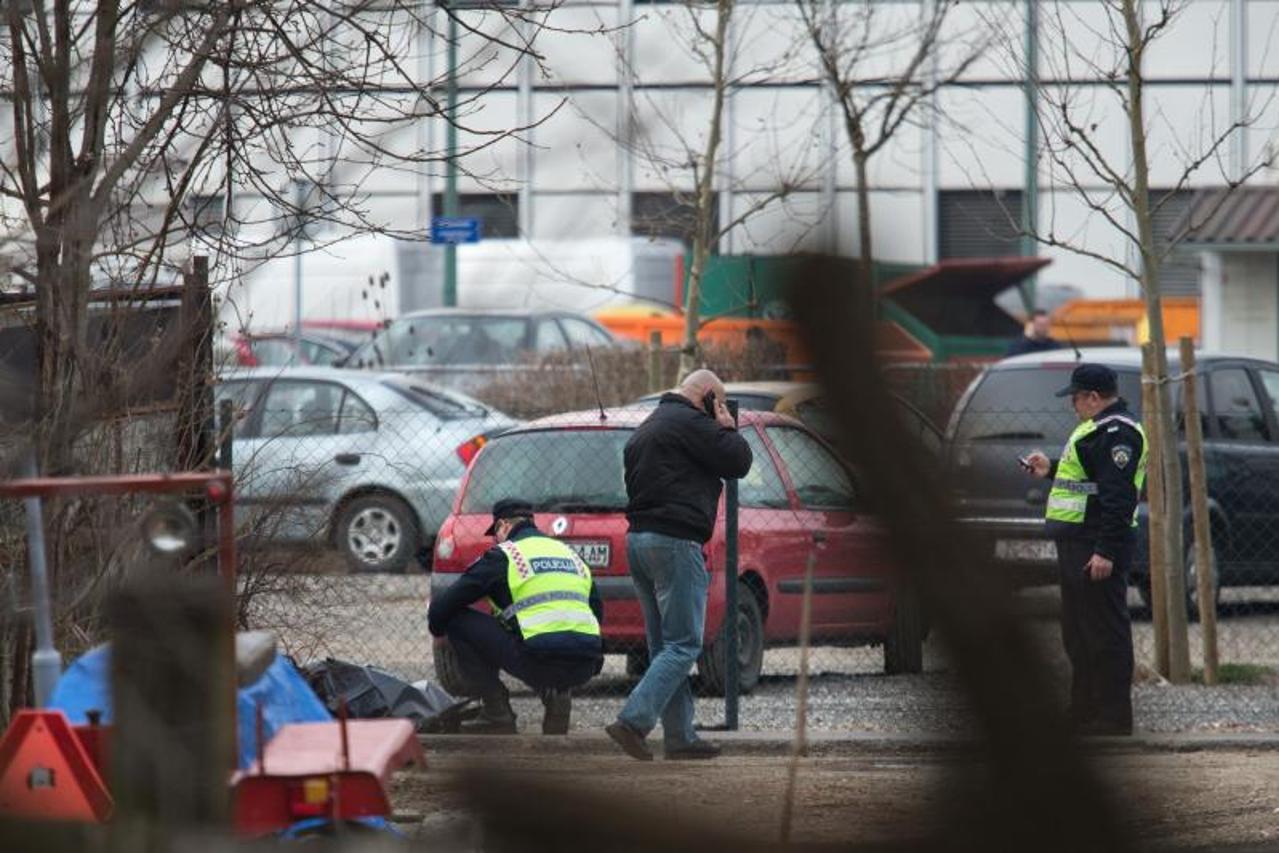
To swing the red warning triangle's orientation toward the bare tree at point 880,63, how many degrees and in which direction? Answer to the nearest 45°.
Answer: approximately 135° to its left

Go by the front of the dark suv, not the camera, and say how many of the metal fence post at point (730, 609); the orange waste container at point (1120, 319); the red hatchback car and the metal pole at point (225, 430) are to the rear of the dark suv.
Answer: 3

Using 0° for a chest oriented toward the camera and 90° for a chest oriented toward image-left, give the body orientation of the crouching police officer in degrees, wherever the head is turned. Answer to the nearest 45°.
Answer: approximately 135°

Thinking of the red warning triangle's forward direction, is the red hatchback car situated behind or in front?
behind

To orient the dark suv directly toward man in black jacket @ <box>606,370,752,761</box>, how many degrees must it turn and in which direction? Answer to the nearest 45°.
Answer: approximately 180°

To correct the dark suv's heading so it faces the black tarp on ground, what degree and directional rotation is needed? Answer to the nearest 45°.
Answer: approximately 180°

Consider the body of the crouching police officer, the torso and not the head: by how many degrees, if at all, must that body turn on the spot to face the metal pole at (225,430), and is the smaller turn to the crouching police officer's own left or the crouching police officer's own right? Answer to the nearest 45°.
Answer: approximately 90° to the crouching police officer's own left

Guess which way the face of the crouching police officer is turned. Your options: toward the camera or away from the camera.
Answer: away from the camera

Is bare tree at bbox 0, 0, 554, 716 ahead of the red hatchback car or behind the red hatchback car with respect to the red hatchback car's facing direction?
behind

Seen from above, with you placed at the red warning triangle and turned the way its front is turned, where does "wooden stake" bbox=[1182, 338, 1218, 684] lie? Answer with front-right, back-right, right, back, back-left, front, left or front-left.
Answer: back-left

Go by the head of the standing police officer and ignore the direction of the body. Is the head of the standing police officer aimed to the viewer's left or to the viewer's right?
to the viewer's left

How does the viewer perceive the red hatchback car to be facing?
facing away from the viewer and to the right of the viewer
